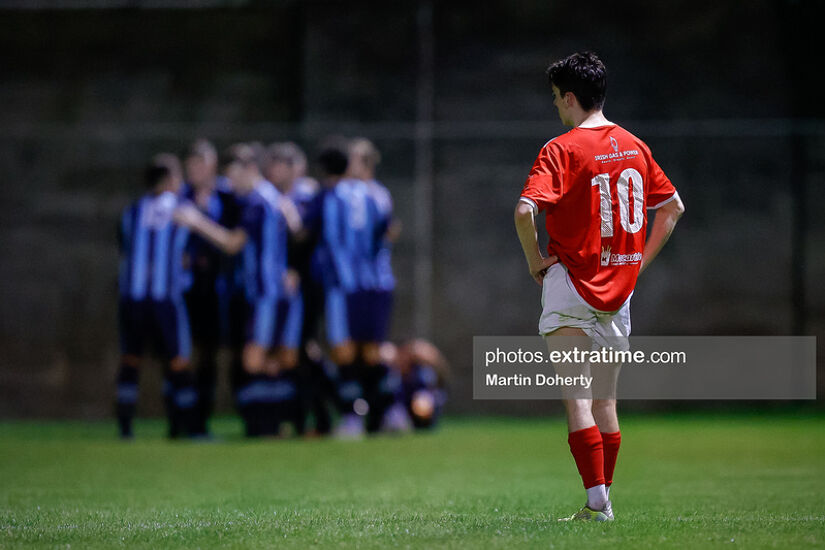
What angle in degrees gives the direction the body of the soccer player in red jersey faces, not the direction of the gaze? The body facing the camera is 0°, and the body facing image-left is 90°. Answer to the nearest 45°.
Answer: approximately 135°

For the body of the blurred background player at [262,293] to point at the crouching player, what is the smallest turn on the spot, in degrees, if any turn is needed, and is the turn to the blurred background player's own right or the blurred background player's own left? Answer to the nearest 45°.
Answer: approximately 135° to the blurred background player's own right

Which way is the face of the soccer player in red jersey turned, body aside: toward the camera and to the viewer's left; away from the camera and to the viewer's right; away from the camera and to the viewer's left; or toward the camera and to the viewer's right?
away from the camera and to the viewer's left
